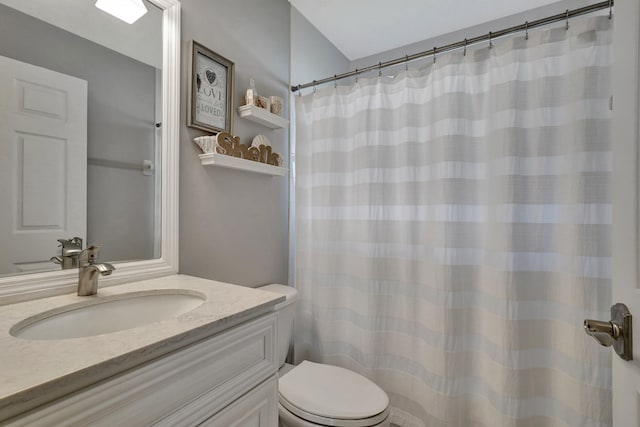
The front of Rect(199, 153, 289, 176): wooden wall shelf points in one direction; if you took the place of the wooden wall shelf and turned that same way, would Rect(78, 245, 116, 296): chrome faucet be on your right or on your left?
on your right

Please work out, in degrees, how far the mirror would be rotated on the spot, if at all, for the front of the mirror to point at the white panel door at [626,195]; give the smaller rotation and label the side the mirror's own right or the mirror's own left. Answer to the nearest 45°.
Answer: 0° — it already faces it

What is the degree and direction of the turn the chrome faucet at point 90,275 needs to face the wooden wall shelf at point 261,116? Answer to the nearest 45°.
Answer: approximately 90° to its left

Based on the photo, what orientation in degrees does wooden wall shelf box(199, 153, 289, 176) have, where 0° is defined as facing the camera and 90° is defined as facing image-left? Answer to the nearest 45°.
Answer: approximately 315°

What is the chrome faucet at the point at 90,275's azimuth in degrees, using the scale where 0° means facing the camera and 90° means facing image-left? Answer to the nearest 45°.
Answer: approximately 315°
